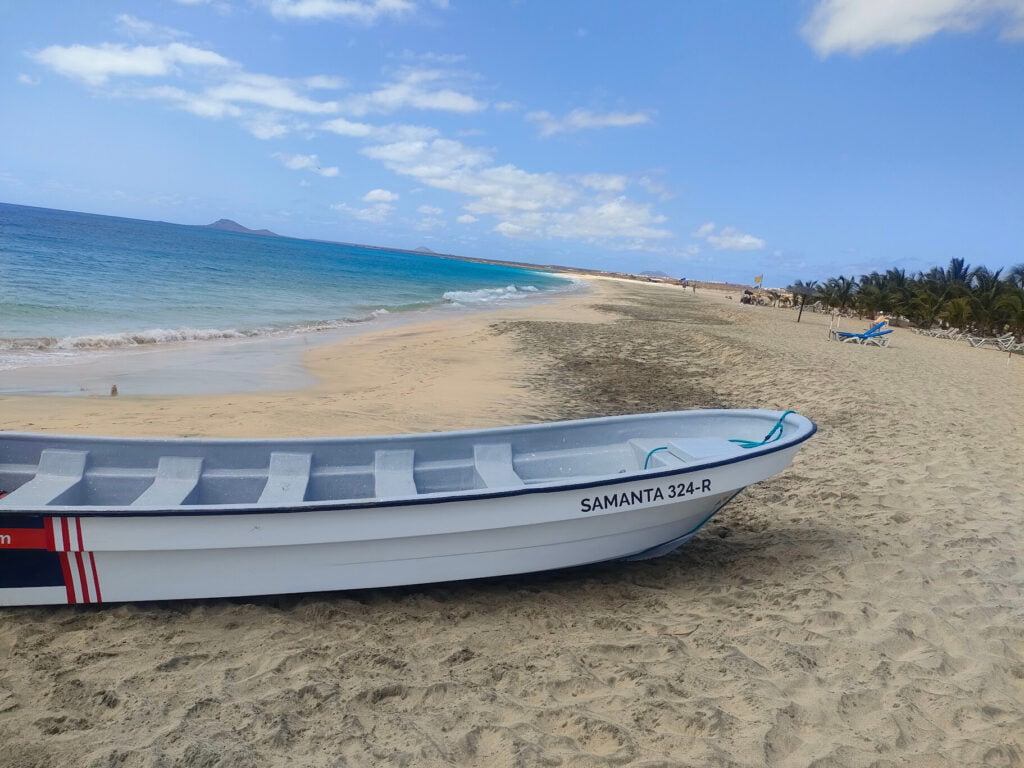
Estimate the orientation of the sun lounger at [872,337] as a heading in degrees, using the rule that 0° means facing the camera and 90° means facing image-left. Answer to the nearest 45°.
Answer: approximately 90°

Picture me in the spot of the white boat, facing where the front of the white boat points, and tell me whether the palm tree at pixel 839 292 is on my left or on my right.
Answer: on my left

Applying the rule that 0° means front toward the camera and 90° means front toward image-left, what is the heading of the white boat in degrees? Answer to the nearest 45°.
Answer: approximately 270°

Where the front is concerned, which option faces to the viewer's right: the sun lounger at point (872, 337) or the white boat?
the white boat

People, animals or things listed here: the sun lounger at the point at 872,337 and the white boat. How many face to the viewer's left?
1

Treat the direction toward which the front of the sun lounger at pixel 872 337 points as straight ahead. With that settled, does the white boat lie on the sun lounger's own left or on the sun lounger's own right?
on the sun lounger's own left

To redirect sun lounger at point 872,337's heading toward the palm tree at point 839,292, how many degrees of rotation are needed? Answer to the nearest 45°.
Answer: approximately 90° to its right
